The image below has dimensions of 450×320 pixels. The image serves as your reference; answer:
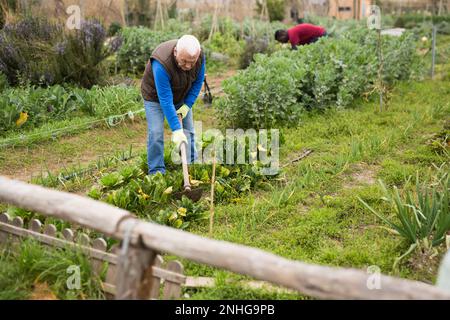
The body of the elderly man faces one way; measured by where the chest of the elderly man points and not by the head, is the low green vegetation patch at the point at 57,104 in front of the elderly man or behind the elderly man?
behind

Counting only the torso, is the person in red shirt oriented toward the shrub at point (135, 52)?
yes

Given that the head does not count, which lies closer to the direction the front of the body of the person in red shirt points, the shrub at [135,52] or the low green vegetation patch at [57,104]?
the shrub

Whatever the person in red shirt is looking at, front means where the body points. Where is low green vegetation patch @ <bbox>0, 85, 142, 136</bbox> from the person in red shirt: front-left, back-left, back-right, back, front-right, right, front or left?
front-left

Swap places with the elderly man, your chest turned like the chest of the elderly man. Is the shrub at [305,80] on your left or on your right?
on your left

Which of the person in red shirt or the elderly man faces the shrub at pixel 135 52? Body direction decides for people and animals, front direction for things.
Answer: the person in red shirt

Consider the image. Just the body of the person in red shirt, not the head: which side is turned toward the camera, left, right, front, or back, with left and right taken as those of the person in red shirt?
left

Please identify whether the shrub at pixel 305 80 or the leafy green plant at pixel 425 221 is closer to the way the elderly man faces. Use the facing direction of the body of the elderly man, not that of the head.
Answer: the leafy green plant

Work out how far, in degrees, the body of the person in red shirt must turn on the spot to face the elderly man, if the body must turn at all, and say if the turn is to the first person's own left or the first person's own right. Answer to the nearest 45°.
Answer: approximately 90° to the first person's own left

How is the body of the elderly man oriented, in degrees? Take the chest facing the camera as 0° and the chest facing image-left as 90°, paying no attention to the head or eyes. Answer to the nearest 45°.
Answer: approximately 315°

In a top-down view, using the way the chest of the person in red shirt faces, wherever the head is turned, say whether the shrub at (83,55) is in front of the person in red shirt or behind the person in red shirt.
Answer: in front

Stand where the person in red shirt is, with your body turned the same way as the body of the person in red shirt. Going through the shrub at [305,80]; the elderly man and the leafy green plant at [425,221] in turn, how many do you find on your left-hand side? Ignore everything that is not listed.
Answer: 3

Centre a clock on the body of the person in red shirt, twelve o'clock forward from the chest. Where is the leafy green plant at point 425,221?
The leafy green plant is roughly at 9 o'clock from the person in red shirt.
